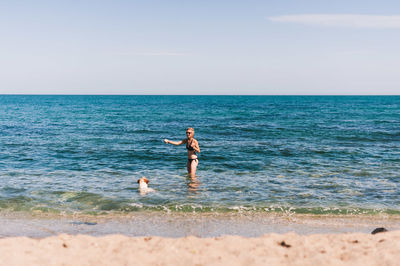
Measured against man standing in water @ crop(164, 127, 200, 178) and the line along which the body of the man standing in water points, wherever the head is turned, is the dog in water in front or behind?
in front

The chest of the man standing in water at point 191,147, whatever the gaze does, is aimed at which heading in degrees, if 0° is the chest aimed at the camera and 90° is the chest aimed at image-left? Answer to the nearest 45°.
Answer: approximately 45°
